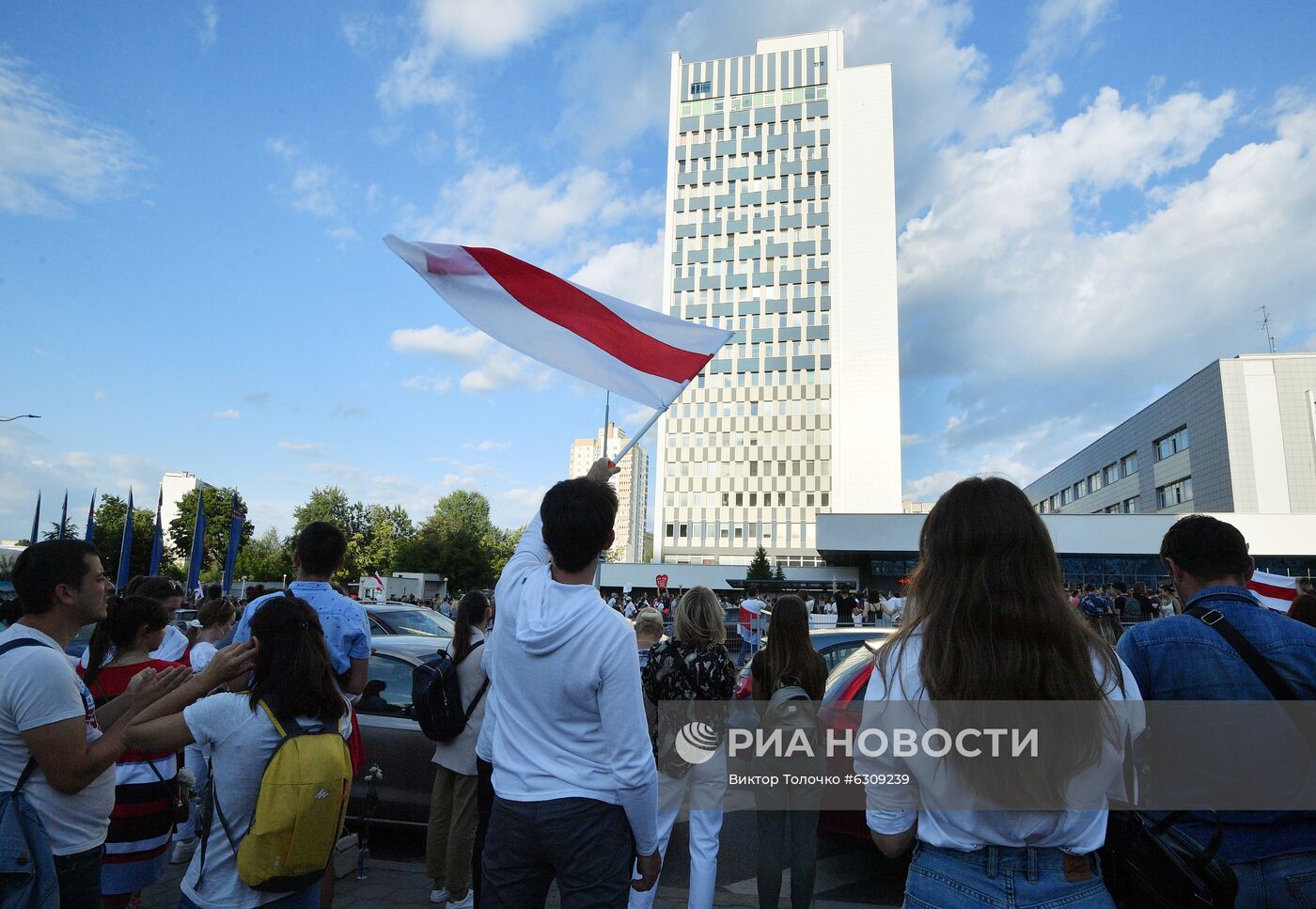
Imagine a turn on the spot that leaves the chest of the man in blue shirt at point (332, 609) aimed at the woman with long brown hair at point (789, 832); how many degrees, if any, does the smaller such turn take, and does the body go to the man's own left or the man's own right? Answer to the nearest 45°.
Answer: approximately 90° to the man's own right

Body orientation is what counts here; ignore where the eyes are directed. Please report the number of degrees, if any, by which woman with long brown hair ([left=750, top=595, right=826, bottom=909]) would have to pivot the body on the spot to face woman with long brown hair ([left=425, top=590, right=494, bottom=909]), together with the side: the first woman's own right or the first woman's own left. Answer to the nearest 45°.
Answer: approximately 90° to the first woman's own left

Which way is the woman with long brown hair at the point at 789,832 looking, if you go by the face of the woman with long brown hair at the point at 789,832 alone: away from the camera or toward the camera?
away from the camera

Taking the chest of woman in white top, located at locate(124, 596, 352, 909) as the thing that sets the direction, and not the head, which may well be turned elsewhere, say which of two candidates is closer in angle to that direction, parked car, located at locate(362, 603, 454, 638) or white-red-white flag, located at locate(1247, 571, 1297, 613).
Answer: the parked car

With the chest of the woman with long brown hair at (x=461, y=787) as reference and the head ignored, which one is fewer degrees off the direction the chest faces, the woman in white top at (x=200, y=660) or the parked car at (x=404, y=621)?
the parked car

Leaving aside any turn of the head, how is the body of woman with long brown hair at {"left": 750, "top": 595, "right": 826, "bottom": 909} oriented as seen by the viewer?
away from the camera

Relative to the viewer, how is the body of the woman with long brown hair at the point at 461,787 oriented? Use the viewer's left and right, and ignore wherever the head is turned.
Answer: facing away from the viewer and to the right of the viewer

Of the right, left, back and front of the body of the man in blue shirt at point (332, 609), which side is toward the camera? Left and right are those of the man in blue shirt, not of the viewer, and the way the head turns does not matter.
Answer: back

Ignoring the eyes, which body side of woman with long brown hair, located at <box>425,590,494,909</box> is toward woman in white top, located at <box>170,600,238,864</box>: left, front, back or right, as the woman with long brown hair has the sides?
left

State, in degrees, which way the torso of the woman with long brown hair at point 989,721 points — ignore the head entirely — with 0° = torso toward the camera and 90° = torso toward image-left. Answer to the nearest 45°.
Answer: approximately 180°

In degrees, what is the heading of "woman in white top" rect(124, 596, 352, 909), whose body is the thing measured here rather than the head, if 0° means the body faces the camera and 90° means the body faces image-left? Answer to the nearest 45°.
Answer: approximately 135°

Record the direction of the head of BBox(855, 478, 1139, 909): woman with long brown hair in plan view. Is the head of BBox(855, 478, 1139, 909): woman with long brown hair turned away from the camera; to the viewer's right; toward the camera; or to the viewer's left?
away from the camera
